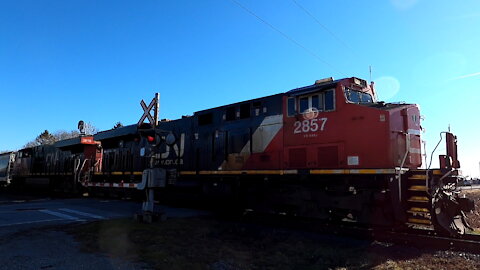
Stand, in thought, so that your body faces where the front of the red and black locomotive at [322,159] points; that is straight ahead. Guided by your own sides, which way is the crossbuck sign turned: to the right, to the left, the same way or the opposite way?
to the right

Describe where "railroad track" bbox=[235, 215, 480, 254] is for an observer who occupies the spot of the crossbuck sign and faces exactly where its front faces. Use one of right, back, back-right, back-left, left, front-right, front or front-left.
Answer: left

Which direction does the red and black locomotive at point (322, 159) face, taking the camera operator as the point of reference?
facing the viewer and to the right of the viewer

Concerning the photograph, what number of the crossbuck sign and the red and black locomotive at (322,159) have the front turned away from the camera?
0

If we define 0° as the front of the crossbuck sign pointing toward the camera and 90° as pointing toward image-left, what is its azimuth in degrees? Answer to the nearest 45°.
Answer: approximately 45°

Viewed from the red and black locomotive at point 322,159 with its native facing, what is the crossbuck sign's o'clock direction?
The crossbuck sign is roughly at 5 o'clock from the red and black locomotive.

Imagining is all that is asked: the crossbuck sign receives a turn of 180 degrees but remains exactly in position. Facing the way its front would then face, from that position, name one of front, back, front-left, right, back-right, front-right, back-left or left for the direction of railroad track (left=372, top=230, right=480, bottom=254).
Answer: right

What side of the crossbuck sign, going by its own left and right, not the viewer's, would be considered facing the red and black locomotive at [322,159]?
left
